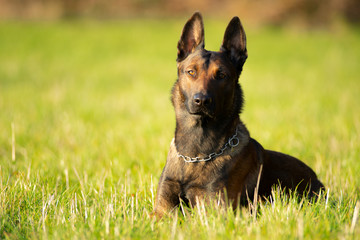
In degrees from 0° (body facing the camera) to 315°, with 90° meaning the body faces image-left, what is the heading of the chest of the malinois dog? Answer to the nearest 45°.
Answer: approximately 45°
